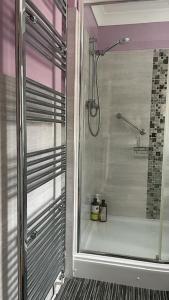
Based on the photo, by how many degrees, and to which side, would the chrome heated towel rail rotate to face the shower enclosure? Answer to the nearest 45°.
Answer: approximately 45° to its left

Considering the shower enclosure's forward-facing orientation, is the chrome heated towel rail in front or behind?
in front

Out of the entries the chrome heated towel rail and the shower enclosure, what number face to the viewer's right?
1

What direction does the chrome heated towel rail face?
to the viewer's right

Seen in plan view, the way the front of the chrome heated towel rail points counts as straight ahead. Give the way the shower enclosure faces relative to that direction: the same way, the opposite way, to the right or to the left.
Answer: to the right
